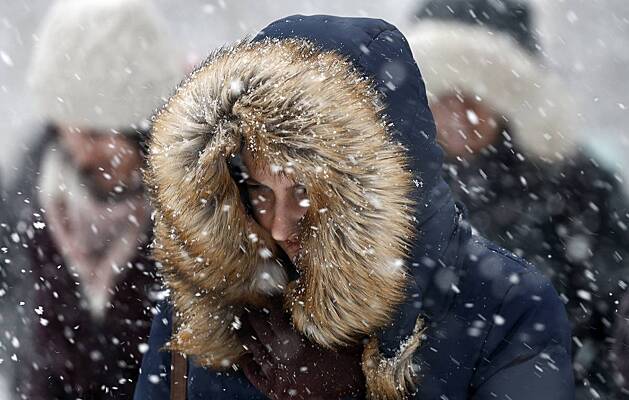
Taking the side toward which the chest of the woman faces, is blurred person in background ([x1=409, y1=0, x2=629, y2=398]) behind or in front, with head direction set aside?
behind

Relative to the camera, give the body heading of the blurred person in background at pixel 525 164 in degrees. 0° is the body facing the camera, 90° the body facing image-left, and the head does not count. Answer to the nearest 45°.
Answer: approximately 45°

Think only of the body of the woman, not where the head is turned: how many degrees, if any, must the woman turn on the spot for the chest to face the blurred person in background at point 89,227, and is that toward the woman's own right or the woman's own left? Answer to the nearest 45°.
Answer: approximately 90° to the woman's own right
